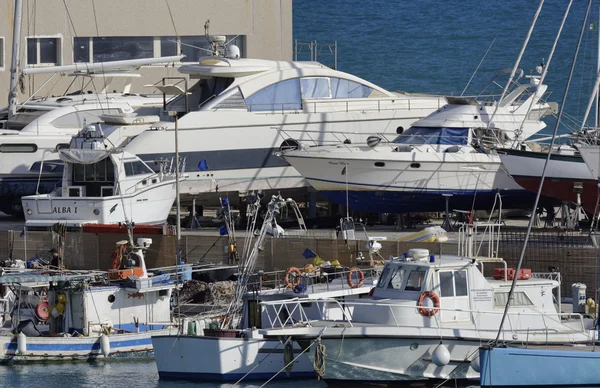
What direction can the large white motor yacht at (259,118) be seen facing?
to the viewer's right

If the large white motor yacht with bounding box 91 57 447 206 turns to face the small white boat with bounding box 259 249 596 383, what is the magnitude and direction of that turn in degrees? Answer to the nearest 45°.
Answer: approximately 90° to its right

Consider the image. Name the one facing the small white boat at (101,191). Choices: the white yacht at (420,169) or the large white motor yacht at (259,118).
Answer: the white yacht

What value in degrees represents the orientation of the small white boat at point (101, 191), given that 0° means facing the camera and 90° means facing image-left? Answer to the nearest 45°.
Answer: approximately 225°

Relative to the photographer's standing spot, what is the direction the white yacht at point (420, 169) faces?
facing to the left of the viewer

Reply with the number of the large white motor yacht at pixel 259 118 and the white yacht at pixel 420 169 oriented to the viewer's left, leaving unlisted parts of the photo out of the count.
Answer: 1
